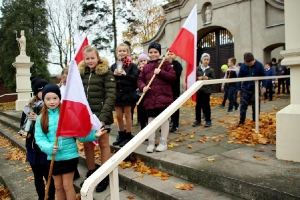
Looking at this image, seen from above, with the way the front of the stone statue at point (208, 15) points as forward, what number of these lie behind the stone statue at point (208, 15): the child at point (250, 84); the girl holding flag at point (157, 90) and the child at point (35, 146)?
0

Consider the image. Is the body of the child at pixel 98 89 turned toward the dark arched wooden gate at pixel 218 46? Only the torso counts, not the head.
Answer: no

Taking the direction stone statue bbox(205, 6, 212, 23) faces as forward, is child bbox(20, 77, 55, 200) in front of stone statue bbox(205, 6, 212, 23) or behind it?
in front

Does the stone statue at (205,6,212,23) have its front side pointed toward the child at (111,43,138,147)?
yes

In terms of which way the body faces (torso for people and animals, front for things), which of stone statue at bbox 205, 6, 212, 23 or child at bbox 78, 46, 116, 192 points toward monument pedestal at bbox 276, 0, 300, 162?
the stone statue

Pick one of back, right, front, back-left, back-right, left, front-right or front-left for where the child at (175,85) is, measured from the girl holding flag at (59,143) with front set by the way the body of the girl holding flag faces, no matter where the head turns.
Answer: back-left

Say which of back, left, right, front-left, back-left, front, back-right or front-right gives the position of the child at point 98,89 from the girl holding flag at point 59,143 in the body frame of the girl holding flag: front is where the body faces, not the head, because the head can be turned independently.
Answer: back-left

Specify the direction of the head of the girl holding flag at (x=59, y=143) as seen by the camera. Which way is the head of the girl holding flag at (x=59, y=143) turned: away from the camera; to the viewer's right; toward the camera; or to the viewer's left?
toward the camera

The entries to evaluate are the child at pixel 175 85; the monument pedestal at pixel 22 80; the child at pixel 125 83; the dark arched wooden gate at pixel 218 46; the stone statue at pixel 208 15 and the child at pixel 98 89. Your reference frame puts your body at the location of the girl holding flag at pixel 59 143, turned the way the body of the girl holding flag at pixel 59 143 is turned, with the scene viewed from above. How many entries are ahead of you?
0

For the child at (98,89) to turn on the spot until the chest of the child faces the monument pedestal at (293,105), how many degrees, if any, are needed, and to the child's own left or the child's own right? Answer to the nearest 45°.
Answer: approximately 135° to the child's own left

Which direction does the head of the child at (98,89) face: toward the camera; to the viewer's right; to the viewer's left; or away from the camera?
toward the camera

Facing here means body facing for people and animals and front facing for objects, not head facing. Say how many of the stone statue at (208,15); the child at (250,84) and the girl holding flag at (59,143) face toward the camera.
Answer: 3

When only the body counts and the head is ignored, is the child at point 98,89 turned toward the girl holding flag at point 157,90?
no

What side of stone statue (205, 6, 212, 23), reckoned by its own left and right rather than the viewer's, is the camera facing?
front

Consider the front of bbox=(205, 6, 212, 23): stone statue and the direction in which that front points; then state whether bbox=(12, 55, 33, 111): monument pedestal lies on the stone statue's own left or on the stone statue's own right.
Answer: on the stone statue's own right
